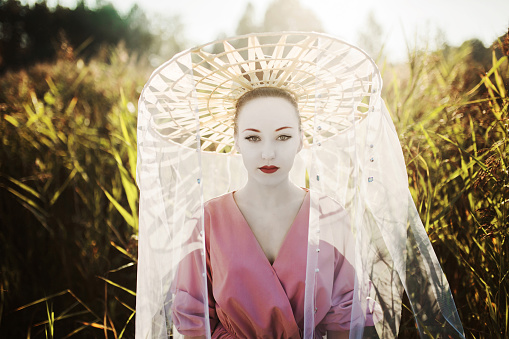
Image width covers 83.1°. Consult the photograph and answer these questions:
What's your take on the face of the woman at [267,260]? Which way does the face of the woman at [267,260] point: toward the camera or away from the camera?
toward the camera

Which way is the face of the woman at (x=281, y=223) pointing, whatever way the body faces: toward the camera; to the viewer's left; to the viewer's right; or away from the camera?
toward the camera

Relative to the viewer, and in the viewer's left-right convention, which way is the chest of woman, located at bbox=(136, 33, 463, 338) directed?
facing the viewer
